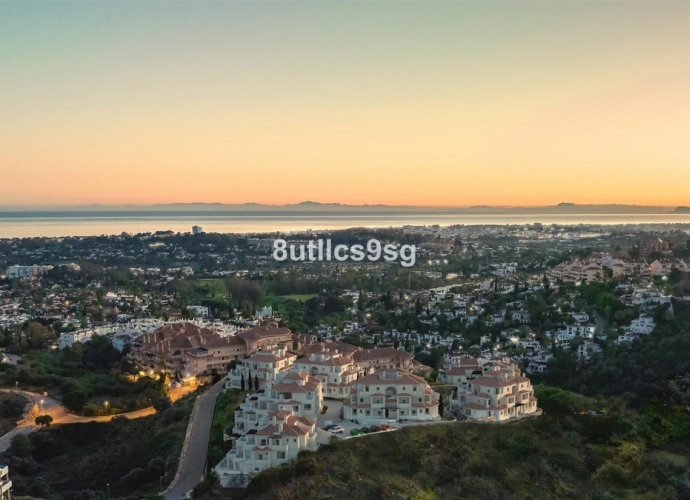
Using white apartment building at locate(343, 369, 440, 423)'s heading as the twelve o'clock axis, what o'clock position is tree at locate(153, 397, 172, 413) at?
The tree is roughly at 4 o'clock from the white apartment building.

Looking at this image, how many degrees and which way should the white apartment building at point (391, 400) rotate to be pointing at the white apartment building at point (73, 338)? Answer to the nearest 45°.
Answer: approximately 135° to its right

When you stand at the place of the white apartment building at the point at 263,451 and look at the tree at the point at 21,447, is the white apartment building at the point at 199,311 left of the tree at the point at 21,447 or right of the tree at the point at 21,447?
right

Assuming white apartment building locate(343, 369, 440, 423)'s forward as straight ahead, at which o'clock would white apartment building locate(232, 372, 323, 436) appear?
white apartment building locate(232, 372, 323, 436) is roughly at 3 o'clock from white apartment building locate(343, 369, 440, 423).

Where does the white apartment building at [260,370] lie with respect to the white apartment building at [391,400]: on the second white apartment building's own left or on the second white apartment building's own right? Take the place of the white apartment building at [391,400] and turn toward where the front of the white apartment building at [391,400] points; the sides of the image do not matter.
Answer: on the second white apartment building's own right

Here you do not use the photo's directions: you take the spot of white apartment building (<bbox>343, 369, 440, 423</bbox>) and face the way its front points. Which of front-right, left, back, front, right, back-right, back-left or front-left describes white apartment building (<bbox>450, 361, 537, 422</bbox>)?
left

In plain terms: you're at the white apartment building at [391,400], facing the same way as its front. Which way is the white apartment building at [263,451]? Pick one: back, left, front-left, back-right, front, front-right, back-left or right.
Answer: front-right

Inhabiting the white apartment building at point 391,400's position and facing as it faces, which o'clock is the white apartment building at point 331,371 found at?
the white apartment building at point 331,371 is roughly at 5 o'clock from the white apartment building at point 391,400.

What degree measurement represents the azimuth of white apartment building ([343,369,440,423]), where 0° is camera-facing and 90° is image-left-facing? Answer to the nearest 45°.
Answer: approximately 0°

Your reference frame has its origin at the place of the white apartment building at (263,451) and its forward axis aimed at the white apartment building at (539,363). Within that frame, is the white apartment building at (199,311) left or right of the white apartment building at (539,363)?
left

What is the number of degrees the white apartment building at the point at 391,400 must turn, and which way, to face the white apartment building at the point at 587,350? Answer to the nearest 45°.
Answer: approximately 135° to its left

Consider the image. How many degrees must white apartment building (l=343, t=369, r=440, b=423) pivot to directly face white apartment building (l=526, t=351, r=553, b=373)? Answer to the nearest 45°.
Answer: approximately 135° to its left

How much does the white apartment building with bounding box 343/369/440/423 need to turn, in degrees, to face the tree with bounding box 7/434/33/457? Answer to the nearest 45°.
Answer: approximately 90° to its right

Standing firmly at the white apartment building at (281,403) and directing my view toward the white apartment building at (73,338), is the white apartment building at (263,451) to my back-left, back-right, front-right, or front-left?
back-left
